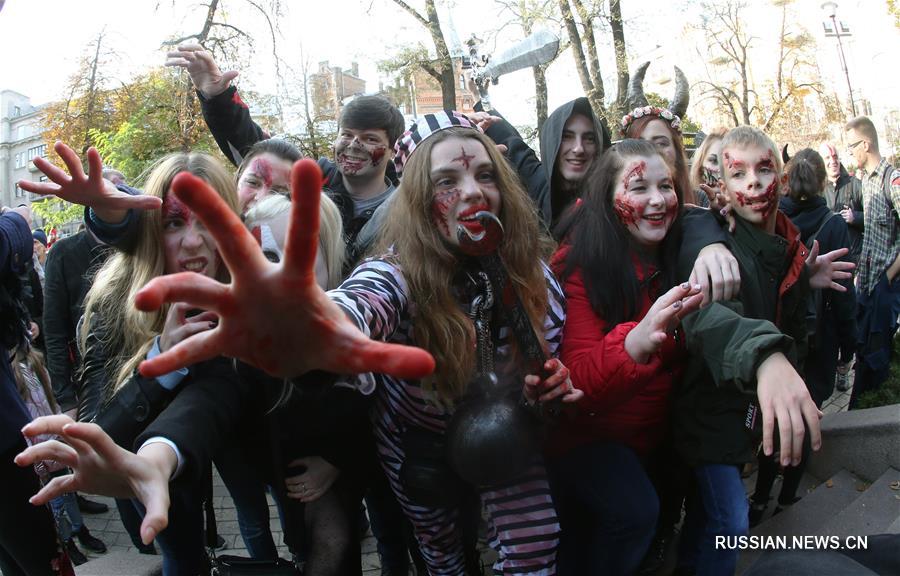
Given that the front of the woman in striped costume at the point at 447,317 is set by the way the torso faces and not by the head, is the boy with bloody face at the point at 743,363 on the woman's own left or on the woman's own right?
on the woman's own left

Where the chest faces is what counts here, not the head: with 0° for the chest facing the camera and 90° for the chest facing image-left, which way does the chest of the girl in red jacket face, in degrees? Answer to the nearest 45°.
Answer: approximately 315°

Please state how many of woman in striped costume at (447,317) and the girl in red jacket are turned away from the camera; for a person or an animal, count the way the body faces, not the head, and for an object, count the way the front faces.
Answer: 0

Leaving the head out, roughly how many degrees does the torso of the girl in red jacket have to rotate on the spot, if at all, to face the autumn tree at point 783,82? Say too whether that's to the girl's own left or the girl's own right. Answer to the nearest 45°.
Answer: approximately 135° to the girl's own left

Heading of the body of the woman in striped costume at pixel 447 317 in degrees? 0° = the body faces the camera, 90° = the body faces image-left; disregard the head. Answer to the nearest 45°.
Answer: approximately 0°

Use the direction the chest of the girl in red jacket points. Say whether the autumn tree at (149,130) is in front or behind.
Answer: behind

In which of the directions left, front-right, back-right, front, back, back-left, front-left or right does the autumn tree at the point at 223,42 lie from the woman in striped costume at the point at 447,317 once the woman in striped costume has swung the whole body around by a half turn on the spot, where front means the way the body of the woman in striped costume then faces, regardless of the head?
front
